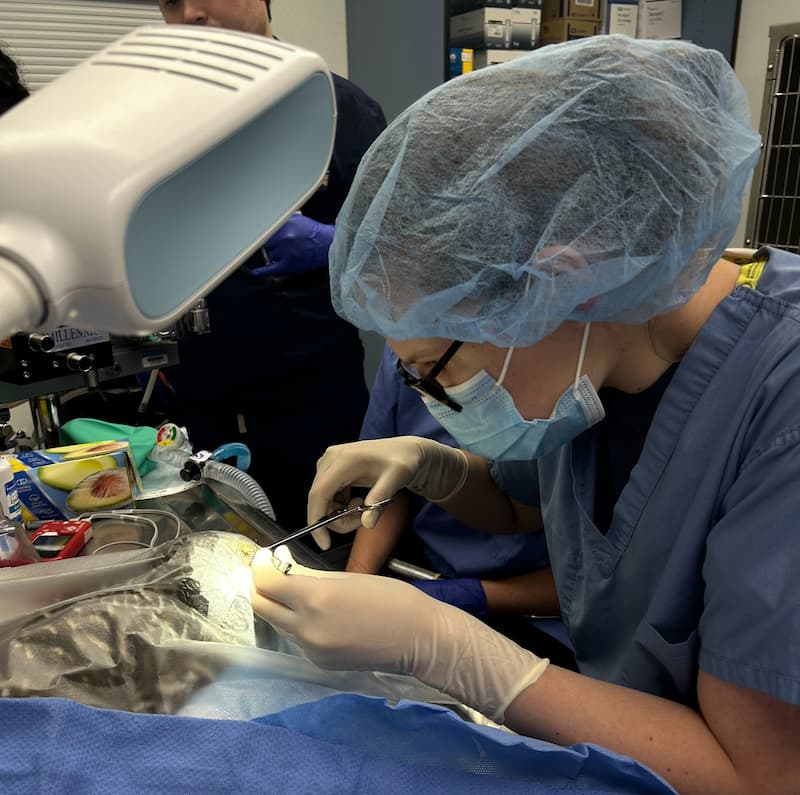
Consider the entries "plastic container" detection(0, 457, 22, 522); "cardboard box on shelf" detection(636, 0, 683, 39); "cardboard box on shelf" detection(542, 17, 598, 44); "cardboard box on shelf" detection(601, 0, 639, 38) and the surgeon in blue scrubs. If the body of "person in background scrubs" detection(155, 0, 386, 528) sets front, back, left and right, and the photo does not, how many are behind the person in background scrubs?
3

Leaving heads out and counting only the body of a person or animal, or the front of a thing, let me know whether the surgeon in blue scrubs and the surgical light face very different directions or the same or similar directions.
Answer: very different directions

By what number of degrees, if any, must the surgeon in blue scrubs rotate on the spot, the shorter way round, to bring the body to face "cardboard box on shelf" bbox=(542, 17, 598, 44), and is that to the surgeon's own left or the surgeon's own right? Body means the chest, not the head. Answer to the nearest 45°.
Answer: approximately 90° to the surgeon's own right

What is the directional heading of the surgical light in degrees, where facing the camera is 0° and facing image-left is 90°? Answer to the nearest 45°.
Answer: approximately 315°

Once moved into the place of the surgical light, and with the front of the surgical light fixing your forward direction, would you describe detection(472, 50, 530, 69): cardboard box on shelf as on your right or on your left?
on your left

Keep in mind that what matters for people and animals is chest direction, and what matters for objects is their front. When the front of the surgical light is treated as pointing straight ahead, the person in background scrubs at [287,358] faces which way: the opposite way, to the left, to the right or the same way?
to the right

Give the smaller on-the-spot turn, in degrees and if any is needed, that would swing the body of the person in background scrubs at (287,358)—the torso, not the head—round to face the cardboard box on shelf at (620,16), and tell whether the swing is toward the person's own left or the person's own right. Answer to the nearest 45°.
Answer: approximately 180°

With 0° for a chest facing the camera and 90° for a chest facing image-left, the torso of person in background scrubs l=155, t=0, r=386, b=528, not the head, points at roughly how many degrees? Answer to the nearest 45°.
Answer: approximately 45°

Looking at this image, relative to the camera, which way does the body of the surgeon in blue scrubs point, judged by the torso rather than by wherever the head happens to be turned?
to the viewer's left

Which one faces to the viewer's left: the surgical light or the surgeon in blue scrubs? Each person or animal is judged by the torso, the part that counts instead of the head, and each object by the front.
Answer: the surgeon in blue scrubs
